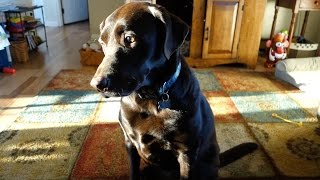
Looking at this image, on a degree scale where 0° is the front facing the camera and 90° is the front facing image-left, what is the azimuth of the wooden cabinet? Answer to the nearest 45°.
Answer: approximately 0°

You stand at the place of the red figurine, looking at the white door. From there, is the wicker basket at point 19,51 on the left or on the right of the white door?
left

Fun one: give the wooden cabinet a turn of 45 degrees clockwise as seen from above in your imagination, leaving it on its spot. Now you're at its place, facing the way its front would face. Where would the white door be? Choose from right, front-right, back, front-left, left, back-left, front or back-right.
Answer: right

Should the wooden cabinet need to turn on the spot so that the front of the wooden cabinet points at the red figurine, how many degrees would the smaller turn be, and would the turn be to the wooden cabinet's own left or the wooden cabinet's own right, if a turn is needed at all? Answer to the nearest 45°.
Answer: approximately 90° to the wooden cabinet's own left

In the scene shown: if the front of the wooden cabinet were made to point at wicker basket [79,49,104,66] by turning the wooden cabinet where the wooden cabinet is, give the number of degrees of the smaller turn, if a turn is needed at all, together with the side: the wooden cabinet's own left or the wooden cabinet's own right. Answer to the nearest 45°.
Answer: approximately 90° to the wooden cabinet's own right
